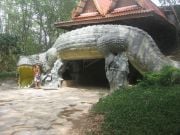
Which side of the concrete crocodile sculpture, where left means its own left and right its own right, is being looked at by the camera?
left

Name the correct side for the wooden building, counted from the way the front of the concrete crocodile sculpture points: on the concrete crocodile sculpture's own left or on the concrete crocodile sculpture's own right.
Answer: on the concrete crocodile sculpture's own right
